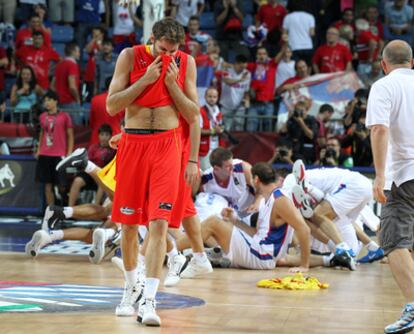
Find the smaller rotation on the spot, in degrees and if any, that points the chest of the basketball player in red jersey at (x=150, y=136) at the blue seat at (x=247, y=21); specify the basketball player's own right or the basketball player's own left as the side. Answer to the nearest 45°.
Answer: approximately 180°

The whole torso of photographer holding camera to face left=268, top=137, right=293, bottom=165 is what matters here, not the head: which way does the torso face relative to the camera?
toward the camera

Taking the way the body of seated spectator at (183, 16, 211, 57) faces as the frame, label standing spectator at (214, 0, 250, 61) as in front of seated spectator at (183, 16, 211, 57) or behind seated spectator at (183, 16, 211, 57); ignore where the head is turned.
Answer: behind

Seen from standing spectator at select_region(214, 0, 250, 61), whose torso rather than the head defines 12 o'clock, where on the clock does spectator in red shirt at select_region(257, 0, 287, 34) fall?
The spectator in red shirt is roughly at 9 o'clock from the standing spectator.

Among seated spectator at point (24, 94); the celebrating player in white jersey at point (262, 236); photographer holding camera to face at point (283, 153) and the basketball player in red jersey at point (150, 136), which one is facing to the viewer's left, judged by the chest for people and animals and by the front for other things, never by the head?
the celebrating player in white jersey

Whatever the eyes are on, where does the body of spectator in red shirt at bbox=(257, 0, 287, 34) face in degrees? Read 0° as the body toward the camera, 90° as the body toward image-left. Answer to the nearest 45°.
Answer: approximately 0°

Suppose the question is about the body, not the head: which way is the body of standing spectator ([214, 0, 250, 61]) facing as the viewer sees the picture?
toward the camera

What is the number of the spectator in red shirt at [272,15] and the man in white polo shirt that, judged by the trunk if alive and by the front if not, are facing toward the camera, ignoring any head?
1

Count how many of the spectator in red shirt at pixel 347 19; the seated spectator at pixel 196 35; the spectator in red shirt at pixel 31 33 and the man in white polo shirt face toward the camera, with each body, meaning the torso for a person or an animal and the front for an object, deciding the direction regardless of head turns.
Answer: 3

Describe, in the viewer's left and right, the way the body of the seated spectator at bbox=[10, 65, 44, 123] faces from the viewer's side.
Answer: facing the viewer

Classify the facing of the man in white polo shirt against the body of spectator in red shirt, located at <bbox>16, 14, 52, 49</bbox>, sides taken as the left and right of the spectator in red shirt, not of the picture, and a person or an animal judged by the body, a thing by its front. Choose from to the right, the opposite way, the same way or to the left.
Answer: the opposite way

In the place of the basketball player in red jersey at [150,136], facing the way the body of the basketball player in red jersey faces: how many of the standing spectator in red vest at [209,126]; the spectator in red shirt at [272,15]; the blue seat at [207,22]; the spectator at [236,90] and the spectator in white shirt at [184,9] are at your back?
5

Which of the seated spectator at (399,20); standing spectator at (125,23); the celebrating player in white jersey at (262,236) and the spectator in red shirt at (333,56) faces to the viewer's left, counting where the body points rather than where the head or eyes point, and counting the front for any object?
the celebrating player in white jersey

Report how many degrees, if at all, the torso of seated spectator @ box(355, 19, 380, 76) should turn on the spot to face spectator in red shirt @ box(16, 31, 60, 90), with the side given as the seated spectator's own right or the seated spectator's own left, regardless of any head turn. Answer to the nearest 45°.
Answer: approximately 45° to the seated spectator's own right
